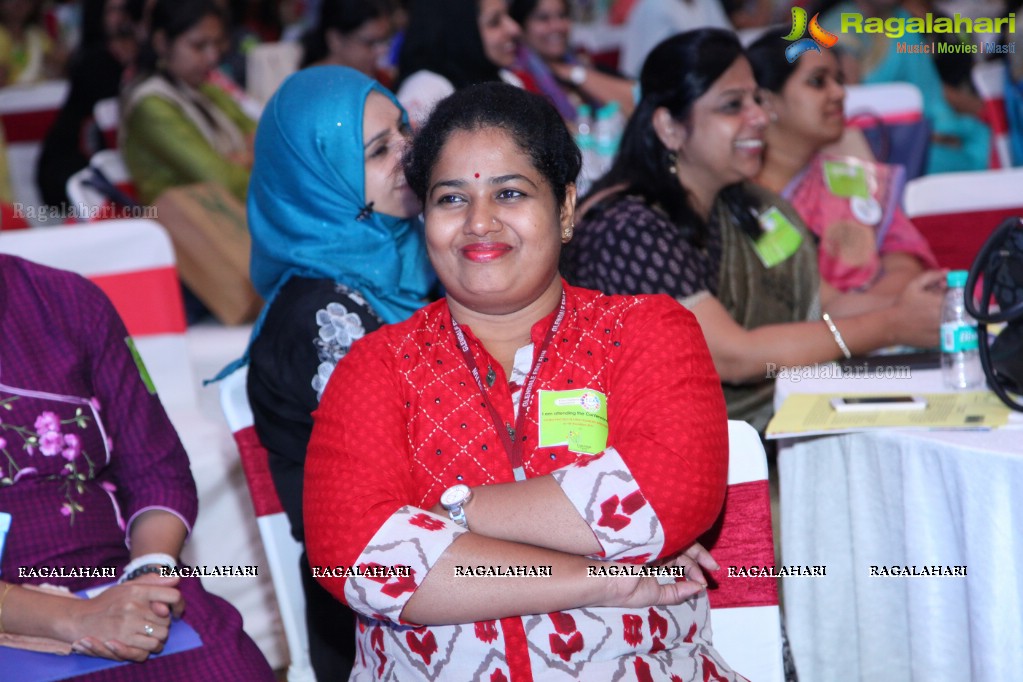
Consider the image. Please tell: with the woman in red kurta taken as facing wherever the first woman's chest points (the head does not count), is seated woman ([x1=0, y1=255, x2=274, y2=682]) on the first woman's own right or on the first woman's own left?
on the first woman's own right

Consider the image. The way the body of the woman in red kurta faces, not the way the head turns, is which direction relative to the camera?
toward the camera

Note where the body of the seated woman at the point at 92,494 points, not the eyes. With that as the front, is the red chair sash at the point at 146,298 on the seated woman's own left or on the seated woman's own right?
on the seated woman's own left

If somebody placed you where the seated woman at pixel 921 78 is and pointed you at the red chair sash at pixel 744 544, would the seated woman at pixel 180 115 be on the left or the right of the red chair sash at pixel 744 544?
right

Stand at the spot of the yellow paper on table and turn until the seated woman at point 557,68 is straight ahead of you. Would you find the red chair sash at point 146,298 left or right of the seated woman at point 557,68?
left

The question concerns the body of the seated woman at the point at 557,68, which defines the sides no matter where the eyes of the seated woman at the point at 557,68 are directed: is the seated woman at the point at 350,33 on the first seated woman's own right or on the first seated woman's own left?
on the first seated woman's own right

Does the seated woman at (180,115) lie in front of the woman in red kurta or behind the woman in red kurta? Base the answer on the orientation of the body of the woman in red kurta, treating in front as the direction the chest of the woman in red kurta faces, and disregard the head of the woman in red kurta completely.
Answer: behind

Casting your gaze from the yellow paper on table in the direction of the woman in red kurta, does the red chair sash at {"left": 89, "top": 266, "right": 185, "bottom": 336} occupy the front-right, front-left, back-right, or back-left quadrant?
front-right

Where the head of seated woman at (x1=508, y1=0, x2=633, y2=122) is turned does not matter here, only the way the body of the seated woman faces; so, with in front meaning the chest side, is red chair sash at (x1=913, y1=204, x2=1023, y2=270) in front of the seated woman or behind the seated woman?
in front

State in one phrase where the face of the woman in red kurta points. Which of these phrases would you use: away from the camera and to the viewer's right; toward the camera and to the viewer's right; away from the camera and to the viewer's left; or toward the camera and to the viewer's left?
toward the camera and to the viewer's left
